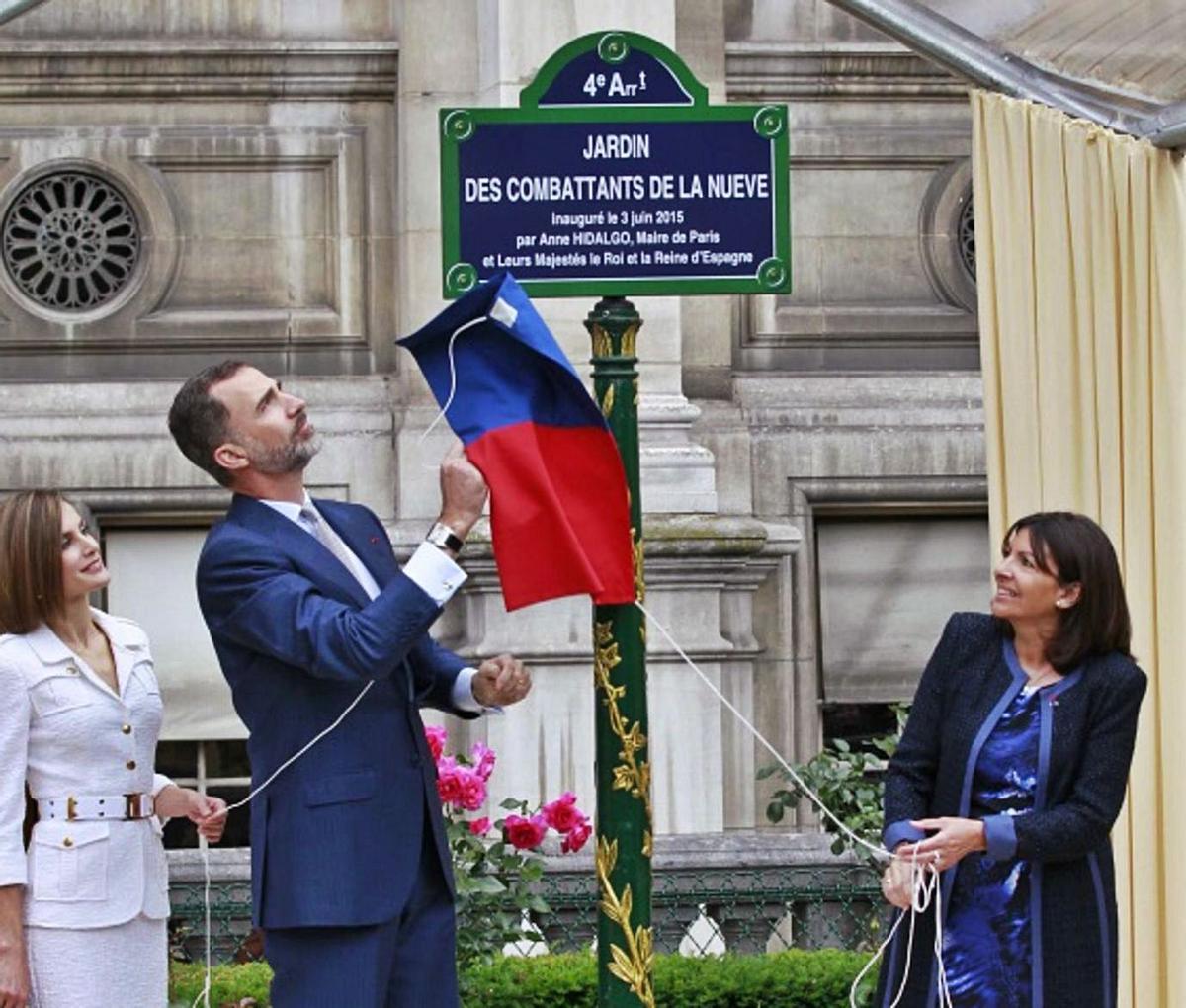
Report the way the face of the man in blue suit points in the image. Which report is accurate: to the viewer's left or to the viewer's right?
to the viewer's right

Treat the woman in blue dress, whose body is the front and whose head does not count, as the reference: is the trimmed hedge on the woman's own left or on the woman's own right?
on the woman's own right

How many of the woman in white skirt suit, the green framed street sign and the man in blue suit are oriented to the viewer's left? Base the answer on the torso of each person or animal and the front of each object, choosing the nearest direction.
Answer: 0

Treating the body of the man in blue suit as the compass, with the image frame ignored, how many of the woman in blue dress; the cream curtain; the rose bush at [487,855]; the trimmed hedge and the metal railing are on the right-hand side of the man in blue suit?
0

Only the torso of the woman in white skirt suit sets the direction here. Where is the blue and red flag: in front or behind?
in front

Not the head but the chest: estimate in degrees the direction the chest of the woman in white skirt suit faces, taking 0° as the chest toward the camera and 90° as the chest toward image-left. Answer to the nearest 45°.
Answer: approximately 315°

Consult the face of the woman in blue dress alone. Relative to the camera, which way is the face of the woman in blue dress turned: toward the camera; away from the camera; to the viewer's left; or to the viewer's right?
to the viewer's left

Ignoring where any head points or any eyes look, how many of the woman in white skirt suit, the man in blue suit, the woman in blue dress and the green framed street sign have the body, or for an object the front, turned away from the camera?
0

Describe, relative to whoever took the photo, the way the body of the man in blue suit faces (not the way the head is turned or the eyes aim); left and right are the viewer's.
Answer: facing the viewer and to the right of the viewer

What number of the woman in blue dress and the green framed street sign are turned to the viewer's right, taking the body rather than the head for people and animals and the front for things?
0

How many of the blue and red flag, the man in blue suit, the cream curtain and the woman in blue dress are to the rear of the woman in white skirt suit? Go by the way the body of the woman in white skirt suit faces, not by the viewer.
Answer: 0

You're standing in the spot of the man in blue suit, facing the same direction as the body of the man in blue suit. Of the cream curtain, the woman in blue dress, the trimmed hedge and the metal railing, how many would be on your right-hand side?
0

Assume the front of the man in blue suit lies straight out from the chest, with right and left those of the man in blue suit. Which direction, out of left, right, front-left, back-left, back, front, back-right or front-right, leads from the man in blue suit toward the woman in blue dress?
front-left

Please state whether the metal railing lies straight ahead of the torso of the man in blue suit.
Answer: no

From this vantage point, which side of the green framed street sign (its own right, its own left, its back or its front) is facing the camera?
front

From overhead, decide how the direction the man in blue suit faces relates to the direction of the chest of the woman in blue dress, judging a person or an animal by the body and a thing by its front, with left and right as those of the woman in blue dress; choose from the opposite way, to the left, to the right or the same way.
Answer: to the left
